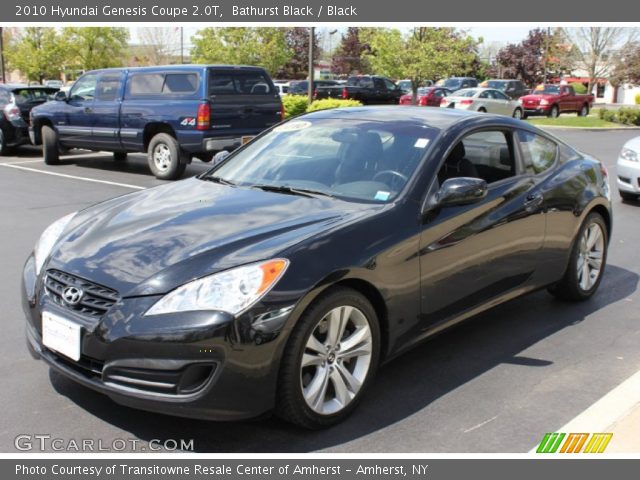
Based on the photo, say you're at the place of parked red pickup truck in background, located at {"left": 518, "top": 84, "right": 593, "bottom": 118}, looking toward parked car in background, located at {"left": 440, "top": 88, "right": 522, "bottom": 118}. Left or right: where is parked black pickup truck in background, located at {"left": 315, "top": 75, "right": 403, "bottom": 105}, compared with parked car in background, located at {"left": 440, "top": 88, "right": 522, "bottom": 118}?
right

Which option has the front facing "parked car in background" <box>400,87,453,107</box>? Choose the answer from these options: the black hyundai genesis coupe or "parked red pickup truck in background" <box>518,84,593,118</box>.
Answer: "parked red pickup truck in background" <box>518,84,593,118</box>

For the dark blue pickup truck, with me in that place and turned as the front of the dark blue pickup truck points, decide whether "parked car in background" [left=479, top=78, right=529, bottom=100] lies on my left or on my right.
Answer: on my right

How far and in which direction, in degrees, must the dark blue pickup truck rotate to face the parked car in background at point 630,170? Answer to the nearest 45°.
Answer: approximately 180°

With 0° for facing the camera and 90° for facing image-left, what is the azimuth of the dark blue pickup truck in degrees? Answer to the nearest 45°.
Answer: approximately 135°

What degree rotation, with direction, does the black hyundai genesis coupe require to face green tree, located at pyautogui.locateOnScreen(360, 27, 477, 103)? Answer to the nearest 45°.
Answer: approximately 135° to its right
